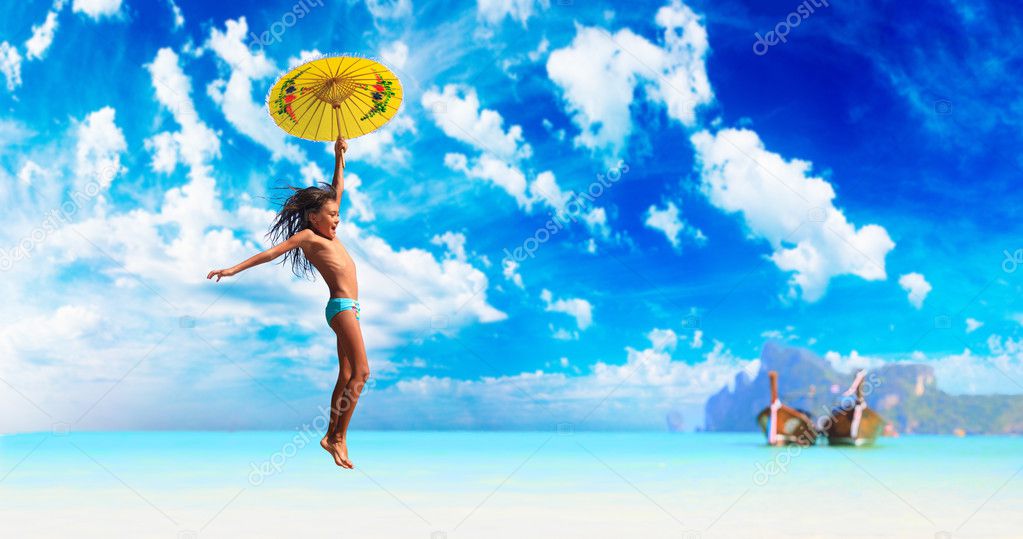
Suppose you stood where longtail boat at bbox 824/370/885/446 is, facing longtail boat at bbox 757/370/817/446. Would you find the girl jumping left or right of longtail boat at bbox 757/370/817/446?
left

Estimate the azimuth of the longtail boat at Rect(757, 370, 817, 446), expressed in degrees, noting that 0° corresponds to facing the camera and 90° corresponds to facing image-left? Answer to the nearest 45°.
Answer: approximately 45°

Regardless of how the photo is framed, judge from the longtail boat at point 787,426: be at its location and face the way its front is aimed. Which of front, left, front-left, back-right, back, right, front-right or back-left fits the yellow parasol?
front-left

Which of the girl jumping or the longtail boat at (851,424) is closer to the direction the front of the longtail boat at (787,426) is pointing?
the girl jumping

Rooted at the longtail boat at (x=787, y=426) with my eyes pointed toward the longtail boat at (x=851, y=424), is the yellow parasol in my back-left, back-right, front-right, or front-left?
back-right

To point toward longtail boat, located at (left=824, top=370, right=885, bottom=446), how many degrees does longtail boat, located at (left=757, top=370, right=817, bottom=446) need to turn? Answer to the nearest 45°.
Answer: approximately 180°

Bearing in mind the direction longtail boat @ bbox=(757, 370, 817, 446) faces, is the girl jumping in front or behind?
in front
